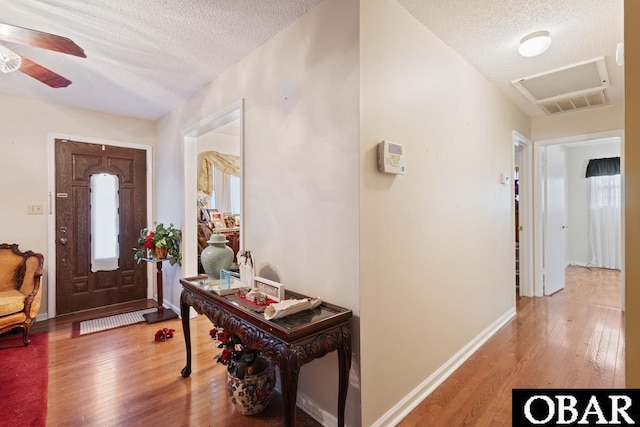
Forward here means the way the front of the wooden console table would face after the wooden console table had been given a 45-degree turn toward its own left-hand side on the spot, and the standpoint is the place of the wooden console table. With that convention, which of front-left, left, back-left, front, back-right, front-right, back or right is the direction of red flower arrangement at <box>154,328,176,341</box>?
back-right

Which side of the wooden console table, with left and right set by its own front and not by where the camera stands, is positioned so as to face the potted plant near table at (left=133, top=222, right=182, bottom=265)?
right

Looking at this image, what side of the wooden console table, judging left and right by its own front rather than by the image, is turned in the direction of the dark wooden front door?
right

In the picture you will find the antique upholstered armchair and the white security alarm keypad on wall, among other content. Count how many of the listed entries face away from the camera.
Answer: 0
